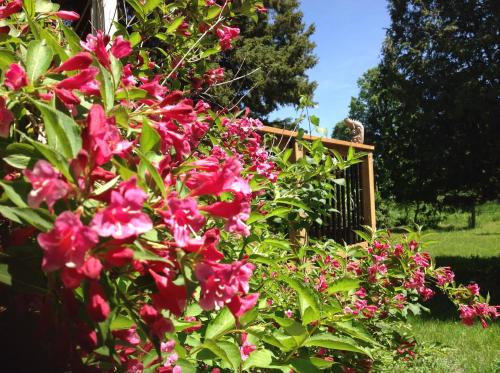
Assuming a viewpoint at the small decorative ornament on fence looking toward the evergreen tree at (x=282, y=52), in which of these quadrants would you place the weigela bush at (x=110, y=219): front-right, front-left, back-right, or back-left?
back-left

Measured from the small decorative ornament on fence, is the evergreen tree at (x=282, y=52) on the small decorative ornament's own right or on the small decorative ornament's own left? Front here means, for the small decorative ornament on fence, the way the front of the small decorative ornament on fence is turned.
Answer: on the small decorative ornament's own right
